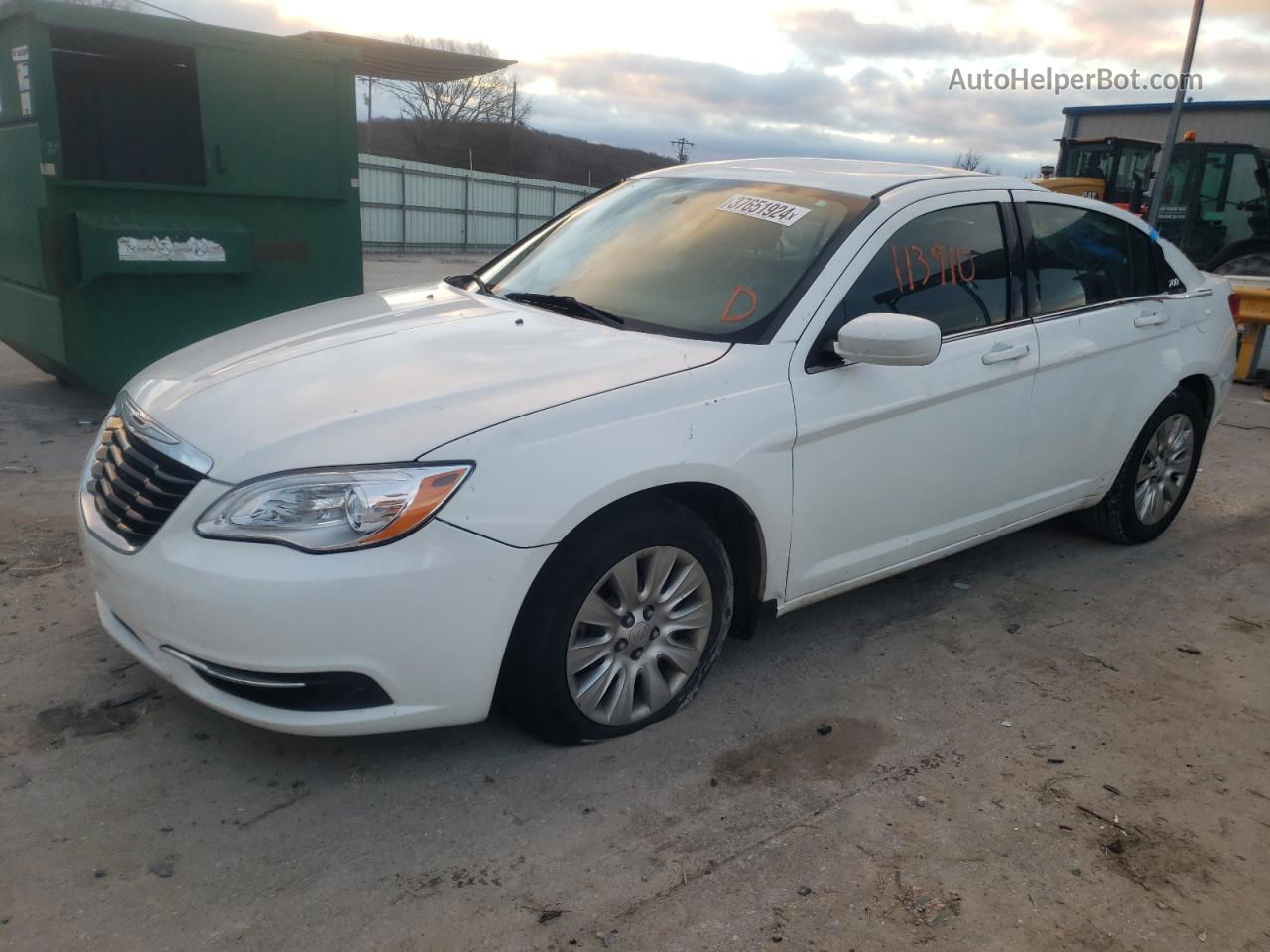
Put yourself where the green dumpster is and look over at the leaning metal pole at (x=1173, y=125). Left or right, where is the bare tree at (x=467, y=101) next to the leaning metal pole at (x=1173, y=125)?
left

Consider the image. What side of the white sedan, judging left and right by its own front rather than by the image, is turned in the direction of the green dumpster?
right

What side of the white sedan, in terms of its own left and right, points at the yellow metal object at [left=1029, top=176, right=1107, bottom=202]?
back

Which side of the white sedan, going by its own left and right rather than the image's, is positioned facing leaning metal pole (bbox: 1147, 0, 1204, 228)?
back

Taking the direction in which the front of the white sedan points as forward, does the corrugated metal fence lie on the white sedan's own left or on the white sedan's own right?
on the white sedan's own right

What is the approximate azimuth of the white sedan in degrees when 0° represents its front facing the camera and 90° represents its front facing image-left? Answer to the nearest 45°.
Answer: approximately 45°

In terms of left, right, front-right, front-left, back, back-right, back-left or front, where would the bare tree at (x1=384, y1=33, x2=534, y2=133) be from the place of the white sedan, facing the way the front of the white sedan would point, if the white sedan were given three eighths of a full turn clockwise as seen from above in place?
front
